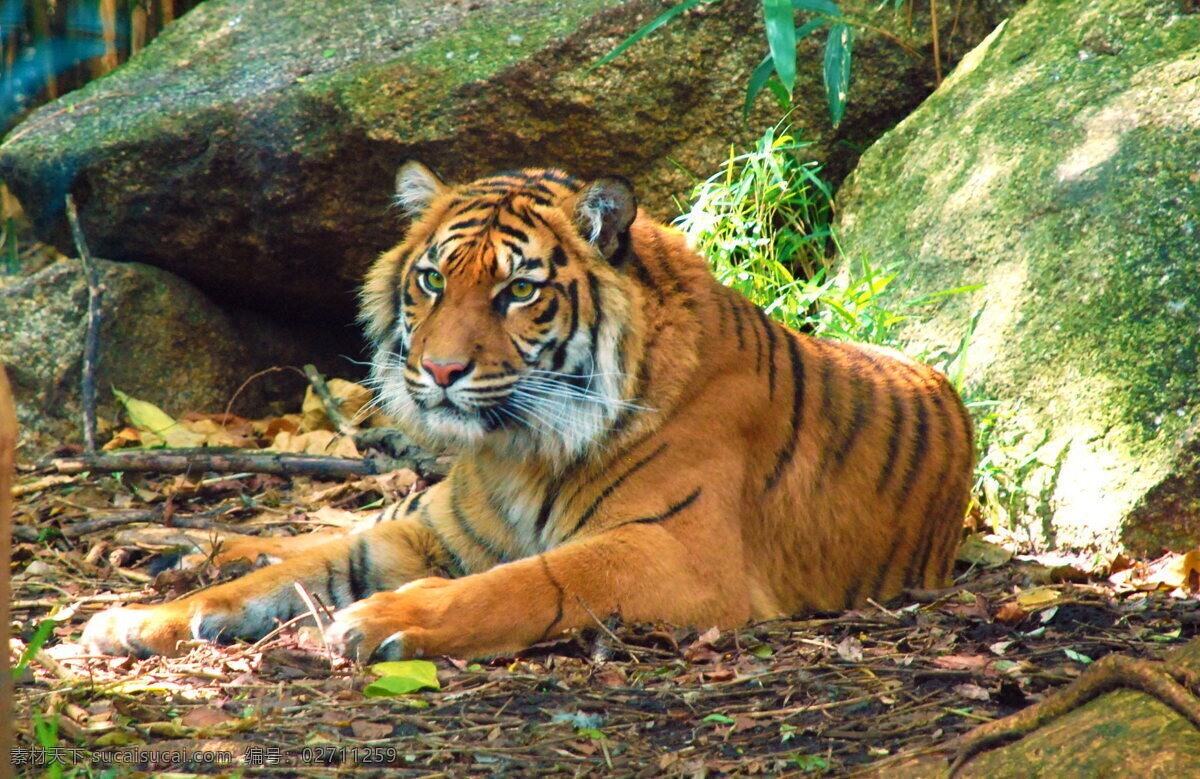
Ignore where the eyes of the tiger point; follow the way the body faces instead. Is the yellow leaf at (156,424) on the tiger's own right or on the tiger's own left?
on the tiger's own right

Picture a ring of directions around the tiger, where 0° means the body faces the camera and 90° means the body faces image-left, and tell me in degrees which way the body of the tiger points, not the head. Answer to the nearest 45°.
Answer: approximately 45°

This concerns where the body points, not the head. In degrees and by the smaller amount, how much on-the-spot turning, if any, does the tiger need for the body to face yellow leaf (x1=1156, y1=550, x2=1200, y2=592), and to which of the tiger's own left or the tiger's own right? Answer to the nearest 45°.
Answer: approximately 135° to the tiger's own left

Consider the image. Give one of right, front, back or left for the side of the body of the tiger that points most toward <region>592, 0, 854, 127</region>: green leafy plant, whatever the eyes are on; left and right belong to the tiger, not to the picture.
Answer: back

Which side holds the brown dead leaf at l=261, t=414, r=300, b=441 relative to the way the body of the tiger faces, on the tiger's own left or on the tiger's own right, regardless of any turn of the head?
on the tiger's own right

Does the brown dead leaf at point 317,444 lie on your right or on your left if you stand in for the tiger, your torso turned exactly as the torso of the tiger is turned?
on your right

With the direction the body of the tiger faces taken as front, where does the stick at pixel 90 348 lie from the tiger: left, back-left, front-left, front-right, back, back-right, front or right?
right

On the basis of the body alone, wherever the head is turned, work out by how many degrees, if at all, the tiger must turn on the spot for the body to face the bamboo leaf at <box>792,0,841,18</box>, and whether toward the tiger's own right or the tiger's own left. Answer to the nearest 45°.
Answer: approximately 180°

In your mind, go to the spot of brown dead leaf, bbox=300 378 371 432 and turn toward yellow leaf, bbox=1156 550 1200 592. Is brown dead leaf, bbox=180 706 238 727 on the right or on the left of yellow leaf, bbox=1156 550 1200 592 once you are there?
right
